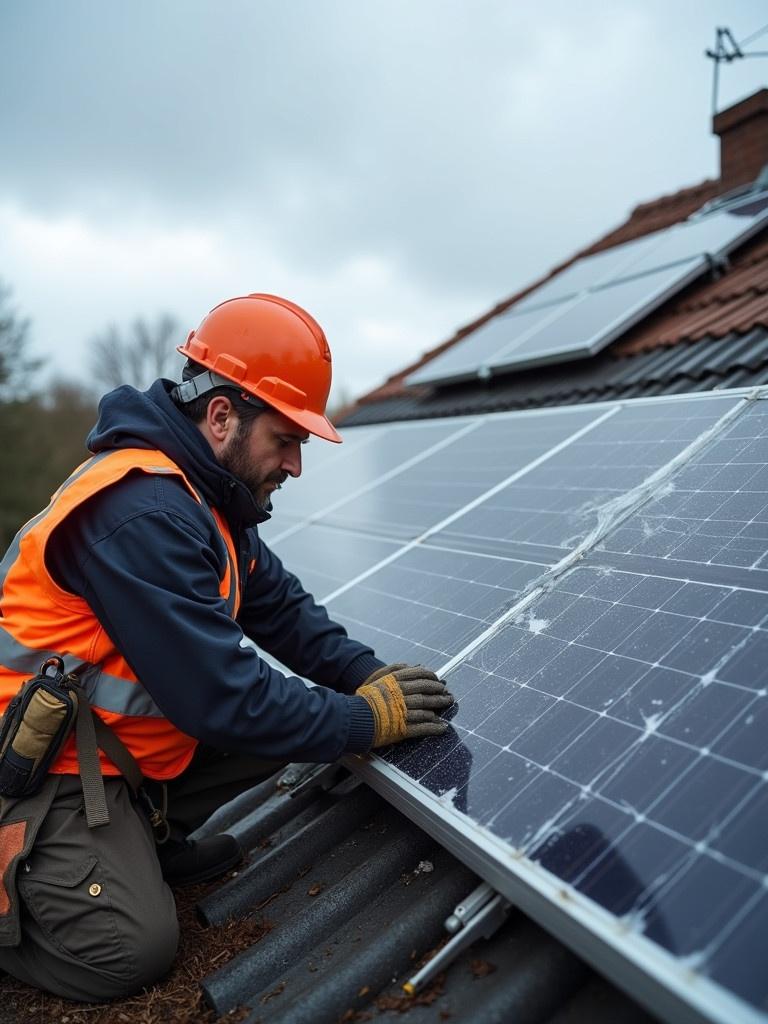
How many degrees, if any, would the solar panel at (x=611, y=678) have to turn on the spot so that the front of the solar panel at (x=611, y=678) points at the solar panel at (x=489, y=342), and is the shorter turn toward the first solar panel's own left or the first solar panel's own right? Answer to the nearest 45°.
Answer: approximately 135° to the first solar panel's own right

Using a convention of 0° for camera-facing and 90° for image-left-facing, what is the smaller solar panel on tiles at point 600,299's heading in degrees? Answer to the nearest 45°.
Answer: approximately 45°

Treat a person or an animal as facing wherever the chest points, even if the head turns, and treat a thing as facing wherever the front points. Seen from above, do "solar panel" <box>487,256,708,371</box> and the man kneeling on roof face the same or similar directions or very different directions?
very different directions

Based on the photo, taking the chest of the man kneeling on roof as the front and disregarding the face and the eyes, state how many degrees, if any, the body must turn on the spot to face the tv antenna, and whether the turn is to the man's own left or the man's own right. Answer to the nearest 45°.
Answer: approximately 45° to the man's own left

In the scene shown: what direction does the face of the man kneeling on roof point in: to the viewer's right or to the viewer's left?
to the viewer's right

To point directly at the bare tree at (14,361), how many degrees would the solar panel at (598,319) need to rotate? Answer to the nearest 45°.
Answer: approximately 90° to its right

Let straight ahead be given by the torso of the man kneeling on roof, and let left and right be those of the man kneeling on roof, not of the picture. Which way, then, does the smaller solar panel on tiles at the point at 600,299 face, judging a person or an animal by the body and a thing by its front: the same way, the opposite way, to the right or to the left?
the opposite way

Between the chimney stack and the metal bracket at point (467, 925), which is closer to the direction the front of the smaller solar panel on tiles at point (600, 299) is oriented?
the metal bracket

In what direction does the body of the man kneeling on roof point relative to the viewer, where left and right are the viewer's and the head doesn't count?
facing to the right of the viewer

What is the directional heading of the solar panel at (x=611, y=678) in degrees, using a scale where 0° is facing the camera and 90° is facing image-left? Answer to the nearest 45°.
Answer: approximately 45°

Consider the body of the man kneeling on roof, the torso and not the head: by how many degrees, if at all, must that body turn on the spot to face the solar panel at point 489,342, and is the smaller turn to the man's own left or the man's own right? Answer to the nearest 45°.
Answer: approximately 45° to the man's own left
